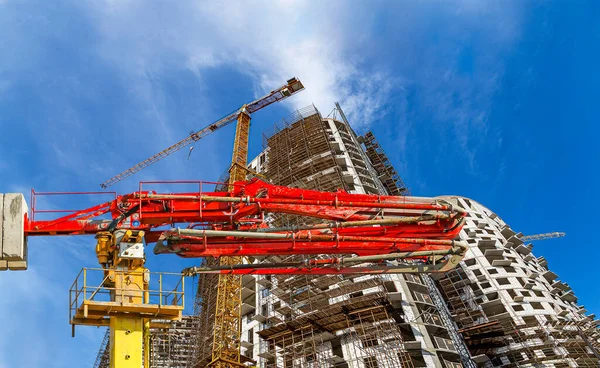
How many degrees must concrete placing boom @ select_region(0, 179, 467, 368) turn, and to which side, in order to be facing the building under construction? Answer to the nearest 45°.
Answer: approximately 45° to its left

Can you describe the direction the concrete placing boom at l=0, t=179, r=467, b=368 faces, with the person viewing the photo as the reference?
facing to the right of the viewer
